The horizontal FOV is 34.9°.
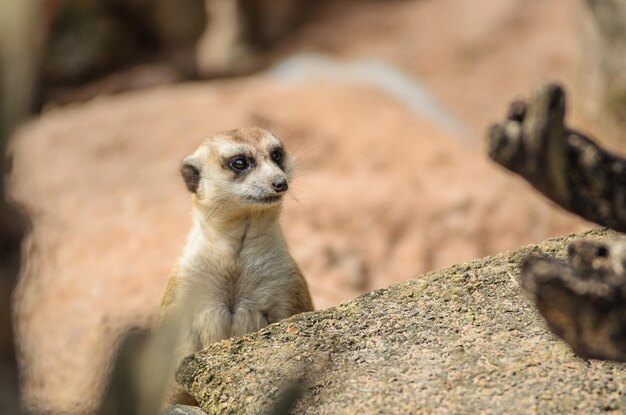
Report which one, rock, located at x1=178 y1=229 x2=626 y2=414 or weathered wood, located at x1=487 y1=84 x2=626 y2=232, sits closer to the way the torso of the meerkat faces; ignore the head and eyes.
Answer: the rock

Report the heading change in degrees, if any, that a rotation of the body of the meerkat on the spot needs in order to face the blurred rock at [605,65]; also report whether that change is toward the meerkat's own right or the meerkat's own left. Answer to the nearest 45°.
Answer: approximately 135° to the meerkat's own left

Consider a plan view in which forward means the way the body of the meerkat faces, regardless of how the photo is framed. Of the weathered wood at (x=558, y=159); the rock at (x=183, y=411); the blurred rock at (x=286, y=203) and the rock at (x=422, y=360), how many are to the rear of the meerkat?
1

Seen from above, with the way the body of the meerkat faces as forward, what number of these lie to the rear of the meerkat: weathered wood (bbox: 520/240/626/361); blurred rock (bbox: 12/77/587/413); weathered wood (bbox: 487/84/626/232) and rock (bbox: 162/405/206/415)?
1

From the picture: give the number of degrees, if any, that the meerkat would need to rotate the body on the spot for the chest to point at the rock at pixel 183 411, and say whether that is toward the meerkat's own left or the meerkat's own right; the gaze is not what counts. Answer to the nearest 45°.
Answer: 0° — it already faces it

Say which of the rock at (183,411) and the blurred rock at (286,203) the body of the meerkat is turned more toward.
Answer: the rock

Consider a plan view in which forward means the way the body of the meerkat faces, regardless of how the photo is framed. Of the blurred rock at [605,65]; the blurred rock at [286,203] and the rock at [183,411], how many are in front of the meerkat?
1

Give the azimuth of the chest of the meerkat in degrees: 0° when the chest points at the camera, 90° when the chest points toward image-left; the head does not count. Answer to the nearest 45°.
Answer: approximately 0°

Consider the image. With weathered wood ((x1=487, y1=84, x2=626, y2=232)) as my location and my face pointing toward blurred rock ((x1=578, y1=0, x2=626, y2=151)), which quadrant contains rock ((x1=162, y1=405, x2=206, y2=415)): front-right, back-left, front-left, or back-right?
back-left

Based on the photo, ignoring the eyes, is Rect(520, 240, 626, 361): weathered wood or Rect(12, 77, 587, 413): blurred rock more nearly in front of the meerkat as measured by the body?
the weathered wood

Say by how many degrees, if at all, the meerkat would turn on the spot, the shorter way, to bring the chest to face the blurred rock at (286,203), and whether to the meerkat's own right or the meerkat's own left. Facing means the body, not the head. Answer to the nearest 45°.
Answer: approximately 180°

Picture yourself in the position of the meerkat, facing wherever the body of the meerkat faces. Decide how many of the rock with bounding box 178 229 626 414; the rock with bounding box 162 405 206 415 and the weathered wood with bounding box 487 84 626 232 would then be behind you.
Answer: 0

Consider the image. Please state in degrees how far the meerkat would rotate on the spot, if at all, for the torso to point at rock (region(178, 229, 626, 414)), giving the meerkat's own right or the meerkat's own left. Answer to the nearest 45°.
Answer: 0° — it already faces it
